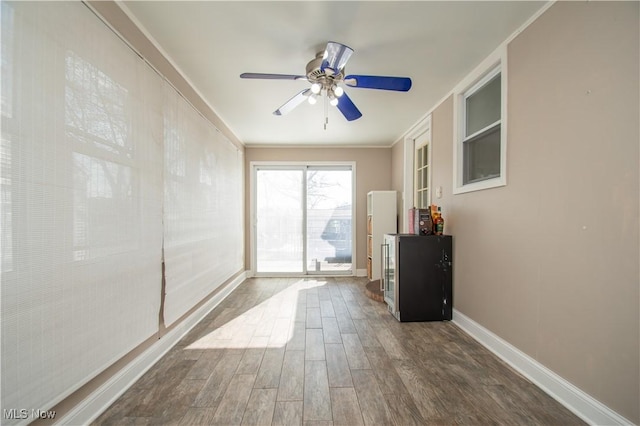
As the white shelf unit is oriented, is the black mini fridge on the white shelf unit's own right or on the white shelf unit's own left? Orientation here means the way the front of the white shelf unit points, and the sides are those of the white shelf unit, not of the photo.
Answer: on the white shelf unit's own left

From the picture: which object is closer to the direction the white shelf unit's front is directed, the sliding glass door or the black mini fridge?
the sliding glass door

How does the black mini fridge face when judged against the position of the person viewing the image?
facing to the left of the viewer

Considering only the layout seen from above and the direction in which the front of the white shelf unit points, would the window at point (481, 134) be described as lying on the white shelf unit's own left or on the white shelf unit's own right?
on the white shelf unit's own left

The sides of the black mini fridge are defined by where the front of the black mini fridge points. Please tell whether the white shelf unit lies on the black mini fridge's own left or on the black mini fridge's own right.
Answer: on the black mini fridge's own right

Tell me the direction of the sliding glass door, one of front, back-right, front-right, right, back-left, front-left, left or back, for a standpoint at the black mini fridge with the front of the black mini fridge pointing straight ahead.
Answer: front-right

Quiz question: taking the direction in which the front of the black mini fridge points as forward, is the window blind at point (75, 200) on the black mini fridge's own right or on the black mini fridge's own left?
on the black mini fridge's own left

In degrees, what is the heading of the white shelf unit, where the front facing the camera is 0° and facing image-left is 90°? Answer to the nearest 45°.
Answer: approximately 90°

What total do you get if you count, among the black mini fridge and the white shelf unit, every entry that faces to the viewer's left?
2

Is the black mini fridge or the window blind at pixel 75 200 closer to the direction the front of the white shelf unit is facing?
the window blind

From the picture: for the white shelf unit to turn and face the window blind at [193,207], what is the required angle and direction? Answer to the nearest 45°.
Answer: approximately 45° to its left
